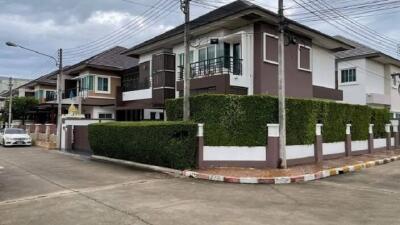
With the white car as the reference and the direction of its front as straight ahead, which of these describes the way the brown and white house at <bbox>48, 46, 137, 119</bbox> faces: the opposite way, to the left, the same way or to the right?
to the right

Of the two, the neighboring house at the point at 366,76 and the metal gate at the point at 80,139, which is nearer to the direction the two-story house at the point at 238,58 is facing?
the metal gate

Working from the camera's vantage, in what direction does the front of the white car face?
facing the viewer and to the right of the viewer

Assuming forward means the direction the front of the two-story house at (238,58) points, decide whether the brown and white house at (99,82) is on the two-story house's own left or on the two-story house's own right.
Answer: on the two-story house's own right

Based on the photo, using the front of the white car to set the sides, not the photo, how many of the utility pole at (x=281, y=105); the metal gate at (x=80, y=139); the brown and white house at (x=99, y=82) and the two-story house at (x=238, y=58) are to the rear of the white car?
0

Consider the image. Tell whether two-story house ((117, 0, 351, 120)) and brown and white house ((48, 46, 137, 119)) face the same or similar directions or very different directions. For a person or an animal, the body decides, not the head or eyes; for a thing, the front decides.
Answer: same or similar directions

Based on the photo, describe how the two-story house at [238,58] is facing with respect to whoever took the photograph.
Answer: facing the viewer and to the left of the viewer

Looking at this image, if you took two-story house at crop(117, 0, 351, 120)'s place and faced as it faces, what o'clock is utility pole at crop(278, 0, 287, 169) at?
The utility pole is roughly at 10 o'clock from the two-story house.

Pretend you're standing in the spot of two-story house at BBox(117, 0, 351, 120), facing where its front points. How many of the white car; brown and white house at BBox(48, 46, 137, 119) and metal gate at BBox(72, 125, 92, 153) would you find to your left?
0

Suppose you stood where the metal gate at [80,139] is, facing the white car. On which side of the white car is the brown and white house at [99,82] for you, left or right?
right

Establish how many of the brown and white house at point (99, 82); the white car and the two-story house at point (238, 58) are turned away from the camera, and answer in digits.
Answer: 0

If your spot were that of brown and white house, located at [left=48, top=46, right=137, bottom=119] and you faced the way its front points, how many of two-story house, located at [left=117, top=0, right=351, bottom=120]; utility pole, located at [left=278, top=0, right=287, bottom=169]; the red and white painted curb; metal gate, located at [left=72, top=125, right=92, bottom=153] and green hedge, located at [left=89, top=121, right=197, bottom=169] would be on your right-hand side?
0

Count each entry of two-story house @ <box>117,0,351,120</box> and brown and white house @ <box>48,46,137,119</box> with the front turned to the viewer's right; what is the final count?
0

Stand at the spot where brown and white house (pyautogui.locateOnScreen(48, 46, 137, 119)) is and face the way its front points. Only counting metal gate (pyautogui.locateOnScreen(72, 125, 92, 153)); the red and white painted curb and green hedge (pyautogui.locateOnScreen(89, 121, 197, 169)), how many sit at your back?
0
